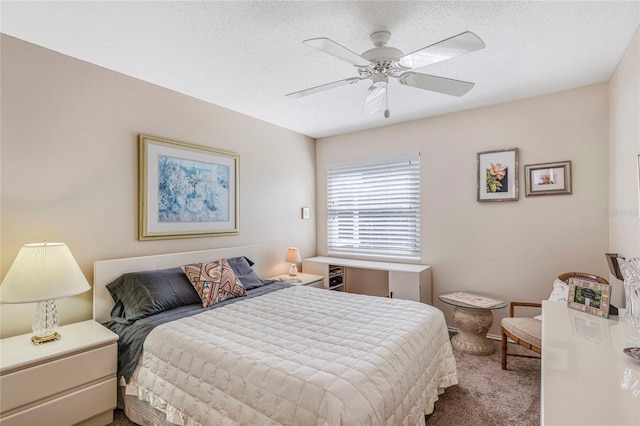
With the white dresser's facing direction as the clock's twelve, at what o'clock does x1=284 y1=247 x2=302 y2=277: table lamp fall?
The table lamp is roughly at 1 o'clock from the white dresser.

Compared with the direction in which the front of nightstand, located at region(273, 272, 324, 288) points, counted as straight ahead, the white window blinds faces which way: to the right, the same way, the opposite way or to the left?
to the right

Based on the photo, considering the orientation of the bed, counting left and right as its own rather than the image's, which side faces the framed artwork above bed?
back

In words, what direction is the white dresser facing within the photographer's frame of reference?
facing to the left of the viewer

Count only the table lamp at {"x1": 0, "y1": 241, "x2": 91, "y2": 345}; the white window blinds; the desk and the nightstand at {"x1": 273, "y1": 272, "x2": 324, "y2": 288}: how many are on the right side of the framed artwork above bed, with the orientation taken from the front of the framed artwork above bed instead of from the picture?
1

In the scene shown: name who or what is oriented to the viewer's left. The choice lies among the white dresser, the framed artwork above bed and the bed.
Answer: the white dresser

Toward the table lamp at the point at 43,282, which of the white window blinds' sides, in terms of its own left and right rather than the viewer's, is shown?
front

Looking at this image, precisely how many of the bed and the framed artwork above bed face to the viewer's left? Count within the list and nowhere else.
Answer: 0

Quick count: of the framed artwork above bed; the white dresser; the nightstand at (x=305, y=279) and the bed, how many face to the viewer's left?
1

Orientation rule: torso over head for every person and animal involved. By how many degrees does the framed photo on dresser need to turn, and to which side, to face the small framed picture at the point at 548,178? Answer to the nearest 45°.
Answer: approximately 135° to its right

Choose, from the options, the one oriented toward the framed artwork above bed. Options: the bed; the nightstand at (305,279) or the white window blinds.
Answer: the white window blinds

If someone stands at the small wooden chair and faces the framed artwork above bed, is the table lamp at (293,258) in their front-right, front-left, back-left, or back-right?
front-right

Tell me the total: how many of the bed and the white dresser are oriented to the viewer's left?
1

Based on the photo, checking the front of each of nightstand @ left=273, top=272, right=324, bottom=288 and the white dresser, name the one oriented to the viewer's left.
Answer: the white dresser

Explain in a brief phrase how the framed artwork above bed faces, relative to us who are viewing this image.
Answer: facing the viewer and to the right of the viewer

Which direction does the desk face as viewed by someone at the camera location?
facing the viewer and to the left of the viewer

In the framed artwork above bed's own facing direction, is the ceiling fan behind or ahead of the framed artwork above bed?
ahead
